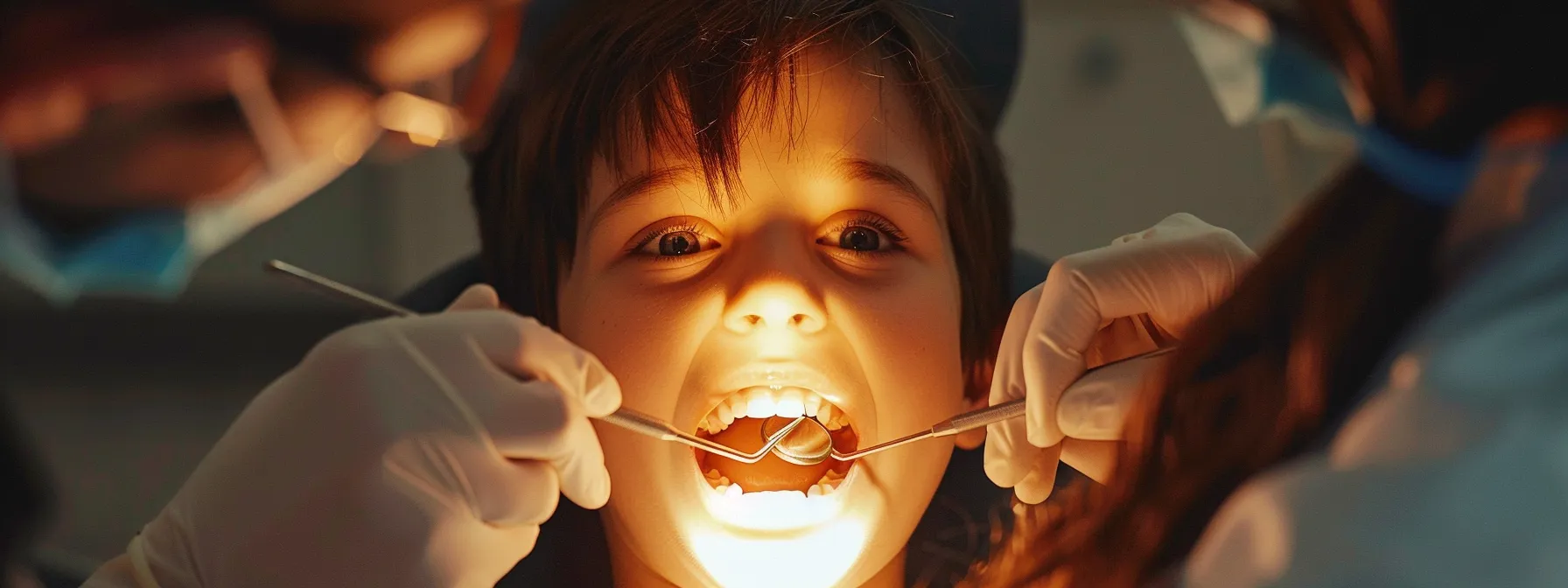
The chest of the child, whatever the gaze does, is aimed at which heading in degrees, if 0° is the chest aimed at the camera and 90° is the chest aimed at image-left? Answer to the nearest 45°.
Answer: approximately 0°

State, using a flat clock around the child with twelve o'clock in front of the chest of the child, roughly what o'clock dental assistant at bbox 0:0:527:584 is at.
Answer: The dental assistant is roughly at 3 o'clock from the child.

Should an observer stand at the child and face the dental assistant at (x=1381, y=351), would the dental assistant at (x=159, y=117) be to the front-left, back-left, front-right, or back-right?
back-right

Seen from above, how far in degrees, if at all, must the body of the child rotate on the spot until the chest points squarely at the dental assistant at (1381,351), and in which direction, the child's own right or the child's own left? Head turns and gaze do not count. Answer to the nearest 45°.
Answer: approximately 45° to the child's own left
